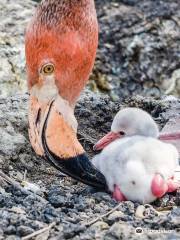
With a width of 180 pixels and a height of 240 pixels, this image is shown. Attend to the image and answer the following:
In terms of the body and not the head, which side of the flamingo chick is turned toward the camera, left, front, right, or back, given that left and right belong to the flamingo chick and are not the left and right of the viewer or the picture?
left

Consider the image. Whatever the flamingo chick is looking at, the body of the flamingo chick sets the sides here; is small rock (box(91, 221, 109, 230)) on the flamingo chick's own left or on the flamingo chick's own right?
on the flamingo chick's own left

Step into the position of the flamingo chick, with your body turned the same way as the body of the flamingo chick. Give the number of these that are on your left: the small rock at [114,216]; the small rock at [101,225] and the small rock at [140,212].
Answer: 3

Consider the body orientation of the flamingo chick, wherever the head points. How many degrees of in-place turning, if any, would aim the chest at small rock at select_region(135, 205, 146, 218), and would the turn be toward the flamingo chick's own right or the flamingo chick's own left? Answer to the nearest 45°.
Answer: approximately 90° to the flamingo chick's own left
